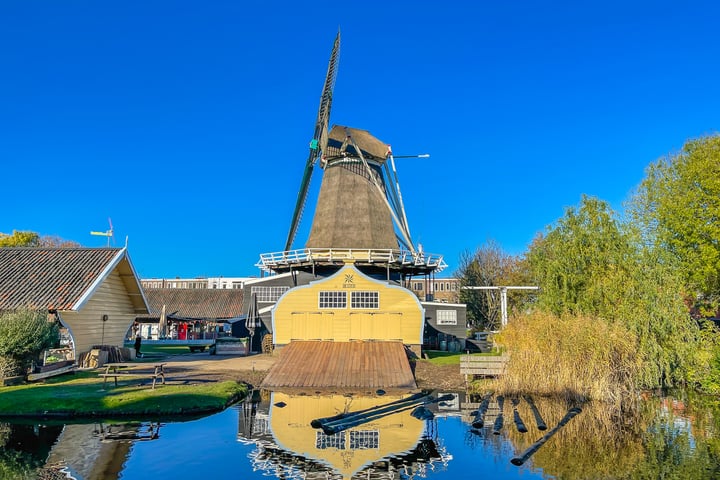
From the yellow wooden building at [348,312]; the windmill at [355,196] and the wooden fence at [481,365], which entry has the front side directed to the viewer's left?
the windmill

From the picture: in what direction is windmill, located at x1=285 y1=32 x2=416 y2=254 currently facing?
to the viewer's left

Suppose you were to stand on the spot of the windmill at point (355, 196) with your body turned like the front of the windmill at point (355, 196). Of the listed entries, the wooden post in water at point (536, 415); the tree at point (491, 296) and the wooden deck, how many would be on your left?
2

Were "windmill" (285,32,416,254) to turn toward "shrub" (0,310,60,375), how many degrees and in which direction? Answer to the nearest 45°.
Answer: approximately 45° to its left

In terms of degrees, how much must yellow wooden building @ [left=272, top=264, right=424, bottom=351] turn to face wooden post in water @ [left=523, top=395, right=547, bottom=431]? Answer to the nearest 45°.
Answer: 0° — it already faces it

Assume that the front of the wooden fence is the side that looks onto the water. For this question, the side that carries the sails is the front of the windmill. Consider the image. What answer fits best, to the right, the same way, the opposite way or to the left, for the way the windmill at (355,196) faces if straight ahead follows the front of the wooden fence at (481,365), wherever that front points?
to the right

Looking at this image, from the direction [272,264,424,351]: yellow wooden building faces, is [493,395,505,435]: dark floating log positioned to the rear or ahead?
ahead

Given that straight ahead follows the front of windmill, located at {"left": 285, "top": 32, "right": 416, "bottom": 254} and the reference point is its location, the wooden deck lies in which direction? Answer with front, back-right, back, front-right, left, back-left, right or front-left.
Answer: left

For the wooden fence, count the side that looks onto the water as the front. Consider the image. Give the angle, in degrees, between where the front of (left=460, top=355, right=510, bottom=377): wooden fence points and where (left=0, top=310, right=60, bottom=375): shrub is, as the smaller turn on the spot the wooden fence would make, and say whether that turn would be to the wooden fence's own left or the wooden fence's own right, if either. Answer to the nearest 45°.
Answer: approximately 90° to the wooden fence's own right
